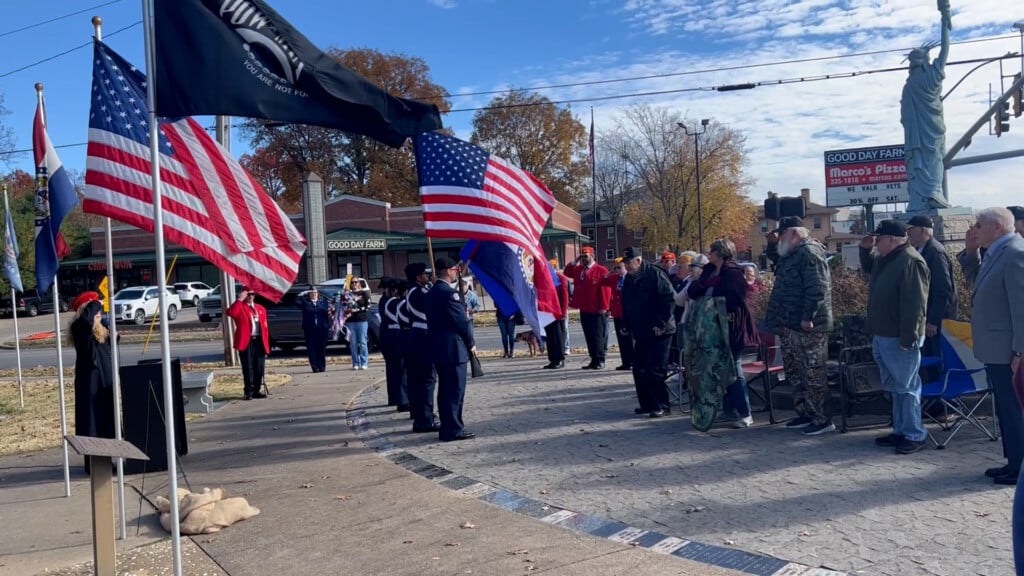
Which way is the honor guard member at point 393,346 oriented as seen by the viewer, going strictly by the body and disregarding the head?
to the viewer's right

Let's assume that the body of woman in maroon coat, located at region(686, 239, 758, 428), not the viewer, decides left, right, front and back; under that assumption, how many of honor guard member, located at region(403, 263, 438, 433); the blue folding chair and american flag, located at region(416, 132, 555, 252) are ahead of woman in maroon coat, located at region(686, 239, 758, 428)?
2

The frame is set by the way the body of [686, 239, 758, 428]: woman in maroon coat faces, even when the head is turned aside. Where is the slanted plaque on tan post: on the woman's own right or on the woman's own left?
on the woman's own left

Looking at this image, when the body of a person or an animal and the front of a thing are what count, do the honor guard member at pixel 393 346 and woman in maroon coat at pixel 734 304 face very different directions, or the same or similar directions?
very different directions

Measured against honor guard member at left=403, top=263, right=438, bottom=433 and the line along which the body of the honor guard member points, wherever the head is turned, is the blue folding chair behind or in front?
in front

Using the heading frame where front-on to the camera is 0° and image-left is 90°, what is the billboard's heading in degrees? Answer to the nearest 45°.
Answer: approximately 0°

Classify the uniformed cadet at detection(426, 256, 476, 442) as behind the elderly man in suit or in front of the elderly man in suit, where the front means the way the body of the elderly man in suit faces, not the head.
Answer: in front

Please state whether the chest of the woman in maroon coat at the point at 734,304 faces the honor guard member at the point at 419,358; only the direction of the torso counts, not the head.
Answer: yes

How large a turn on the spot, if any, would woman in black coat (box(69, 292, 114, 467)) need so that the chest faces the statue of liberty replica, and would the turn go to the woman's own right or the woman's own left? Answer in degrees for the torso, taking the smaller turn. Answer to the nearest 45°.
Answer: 0° — they already face it

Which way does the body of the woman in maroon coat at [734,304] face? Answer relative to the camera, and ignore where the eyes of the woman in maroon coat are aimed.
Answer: to the viewer's left

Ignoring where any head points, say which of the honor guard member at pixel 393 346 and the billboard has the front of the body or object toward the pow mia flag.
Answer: the billboard

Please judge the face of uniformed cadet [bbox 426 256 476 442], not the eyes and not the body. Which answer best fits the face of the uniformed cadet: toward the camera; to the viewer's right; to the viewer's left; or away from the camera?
to the viewer's right

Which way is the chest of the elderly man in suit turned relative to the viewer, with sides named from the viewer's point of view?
facing to the left of the viewer
